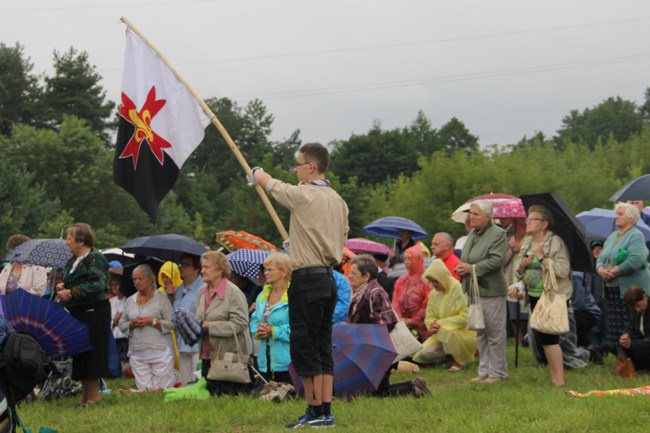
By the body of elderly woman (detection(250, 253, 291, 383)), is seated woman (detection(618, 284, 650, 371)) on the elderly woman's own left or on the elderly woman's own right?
on the elderly woman's own left

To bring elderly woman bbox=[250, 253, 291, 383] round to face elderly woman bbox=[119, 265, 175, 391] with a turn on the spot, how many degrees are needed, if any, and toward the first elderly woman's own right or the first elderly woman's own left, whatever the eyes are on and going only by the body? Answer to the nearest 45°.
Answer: approximately 90° to the first elderly woman's own right

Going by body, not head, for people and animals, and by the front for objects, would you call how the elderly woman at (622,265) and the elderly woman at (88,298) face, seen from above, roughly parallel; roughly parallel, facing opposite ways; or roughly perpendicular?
roughly parallel

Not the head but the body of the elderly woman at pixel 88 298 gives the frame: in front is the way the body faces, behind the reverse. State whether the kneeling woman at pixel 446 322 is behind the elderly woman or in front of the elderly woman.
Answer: behind

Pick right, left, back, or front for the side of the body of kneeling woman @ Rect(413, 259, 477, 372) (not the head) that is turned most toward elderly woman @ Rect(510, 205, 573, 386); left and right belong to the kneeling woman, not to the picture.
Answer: left

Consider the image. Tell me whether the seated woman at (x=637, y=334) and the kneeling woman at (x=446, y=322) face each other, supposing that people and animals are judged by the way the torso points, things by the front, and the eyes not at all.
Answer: no

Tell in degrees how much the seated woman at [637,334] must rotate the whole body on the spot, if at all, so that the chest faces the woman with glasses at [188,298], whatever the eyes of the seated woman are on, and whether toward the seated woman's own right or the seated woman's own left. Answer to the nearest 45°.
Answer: approximately 45° to the seated woman's own right

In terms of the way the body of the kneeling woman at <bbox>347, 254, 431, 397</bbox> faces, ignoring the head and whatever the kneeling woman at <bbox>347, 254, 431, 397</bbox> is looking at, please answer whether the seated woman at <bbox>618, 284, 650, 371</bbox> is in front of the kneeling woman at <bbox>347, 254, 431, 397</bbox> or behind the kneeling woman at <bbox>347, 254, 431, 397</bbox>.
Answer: behind

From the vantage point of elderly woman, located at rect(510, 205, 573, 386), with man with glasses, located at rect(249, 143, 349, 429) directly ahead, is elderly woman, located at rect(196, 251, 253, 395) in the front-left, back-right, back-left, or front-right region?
front-right

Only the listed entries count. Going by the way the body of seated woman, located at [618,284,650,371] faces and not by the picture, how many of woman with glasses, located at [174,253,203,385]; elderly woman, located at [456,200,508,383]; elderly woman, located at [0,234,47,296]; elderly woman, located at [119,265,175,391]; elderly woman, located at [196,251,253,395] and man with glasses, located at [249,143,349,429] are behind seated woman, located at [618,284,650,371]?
0

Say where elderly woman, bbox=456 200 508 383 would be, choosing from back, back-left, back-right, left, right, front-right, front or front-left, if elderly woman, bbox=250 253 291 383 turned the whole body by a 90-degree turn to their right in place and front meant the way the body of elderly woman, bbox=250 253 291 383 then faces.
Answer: back-right

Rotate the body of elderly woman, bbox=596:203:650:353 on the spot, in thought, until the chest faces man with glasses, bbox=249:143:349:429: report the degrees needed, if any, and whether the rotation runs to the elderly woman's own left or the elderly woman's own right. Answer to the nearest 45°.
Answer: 0° — they already face them

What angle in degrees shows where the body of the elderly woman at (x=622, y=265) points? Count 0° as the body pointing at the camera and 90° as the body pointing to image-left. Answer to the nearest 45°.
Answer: approximately 45°

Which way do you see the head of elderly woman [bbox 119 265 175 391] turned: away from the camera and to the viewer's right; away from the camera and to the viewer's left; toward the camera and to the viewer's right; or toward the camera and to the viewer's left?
toward the camera and to the viewer's left
